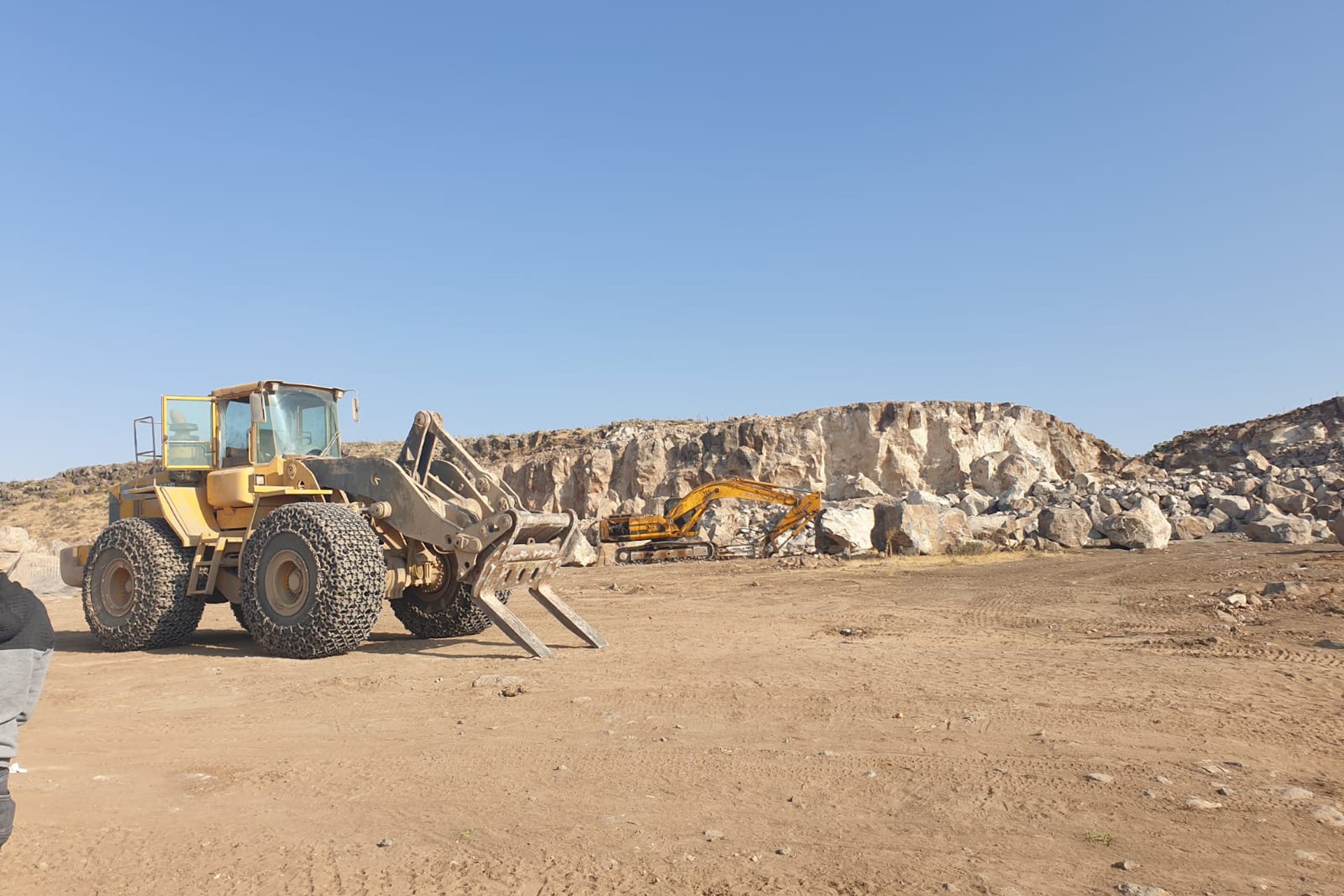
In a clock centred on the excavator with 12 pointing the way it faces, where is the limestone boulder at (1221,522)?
The limestone boulder is roughly at 12 o'clock from the excavator.

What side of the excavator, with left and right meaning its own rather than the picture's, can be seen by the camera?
right

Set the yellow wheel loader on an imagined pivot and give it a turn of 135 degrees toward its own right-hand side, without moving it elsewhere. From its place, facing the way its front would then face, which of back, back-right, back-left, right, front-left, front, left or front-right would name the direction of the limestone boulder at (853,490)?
back-right

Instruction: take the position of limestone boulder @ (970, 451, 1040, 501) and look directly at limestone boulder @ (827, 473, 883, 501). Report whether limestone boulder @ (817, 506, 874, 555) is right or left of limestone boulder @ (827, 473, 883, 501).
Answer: left

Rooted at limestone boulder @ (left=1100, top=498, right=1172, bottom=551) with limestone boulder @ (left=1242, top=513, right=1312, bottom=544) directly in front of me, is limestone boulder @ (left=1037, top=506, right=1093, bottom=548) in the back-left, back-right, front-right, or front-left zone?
back-left

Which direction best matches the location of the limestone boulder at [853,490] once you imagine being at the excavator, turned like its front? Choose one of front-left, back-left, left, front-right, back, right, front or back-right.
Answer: front-left

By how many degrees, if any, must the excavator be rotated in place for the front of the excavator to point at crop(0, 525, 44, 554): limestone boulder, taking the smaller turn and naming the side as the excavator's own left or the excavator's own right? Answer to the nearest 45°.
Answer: approximately 180°

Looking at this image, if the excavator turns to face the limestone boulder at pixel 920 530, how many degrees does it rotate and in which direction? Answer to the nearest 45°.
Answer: approximately 45° to its right

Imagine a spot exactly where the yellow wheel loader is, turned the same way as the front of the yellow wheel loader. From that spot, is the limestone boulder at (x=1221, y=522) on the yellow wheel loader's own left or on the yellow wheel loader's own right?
on the yellow wheel loader's own left

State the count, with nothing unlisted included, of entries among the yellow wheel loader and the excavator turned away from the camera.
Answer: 0

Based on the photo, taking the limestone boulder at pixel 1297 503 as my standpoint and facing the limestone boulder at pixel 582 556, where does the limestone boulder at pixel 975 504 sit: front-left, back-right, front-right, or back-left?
front-right

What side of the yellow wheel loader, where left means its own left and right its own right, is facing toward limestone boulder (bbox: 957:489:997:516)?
left

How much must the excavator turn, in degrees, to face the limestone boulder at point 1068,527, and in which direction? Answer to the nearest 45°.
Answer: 0° — it already faces it

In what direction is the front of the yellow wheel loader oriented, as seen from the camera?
facing the viewer and to the right of the viewer

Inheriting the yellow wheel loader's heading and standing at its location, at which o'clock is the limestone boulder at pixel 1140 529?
The limestone boulder is roughly at 10 o'clock from the yellow wheel loader.

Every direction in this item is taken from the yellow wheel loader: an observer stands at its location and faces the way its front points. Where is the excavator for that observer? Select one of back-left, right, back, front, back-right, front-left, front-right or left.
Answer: left

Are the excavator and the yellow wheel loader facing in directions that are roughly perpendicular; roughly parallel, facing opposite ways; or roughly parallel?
roughly parallel
